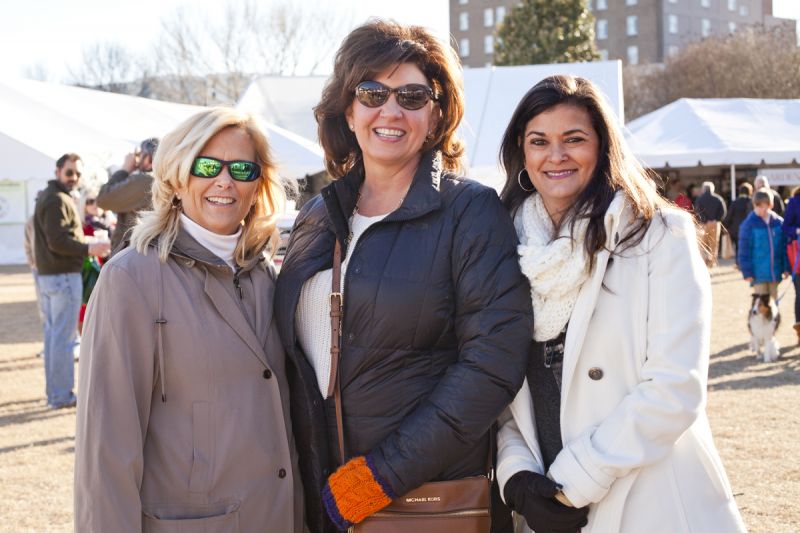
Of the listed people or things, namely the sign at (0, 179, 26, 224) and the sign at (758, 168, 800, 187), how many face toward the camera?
2

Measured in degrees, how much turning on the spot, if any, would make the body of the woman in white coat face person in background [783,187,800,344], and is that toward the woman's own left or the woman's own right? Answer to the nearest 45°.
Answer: approximately 135° to the woman's own right

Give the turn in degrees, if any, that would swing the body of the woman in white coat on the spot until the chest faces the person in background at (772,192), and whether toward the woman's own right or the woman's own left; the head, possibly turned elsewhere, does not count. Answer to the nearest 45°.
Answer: approximately 135° to the woman's own right

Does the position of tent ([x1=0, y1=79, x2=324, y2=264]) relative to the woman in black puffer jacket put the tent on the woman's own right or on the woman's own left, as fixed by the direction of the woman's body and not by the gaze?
on the woman's own right

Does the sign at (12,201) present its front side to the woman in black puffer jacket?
yes

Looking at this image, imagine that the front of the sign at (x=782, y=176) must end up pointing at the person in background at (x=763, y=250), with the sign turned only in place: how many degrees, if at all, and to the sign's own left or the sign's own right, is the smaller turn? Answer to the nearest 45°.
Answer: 0° — it already faces them

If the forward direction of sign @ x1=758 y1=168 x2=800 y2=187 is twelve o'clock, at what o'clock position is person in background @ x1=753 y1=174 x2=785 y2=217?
The person in background is roughly at 12 o'clock from the sign.

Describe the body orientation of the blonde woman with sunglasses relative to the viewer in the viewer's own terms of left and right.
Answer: facing the viewer and to the right of the viewer

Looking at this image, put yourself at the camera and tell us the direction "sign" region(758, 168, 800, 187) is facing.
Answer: facing the viewer

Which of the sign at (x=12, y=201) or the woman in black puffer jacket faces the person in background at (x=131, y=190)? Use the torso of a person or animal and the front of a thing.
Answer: the sign

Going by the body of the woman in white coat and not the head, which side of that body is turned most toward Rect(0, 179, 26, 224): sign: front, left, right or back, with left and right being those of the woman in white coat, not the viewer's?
right

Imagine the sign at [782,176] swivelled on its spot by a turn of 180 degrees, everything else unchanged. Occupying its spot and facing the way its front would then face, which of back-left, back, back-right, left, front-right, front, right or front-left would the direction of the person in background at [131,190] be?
back

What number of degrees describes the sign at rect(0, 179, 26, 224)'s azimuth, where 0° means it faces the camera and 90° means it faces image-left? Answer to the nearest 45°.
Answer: approximately 0°

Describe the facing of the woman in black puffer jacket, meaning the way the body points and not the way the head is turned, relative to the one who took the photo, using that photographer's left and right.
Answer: facing the viewer and to the left of the viewer

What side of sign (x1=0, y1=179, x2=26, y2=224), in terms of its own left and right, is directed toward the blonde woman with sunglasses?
front

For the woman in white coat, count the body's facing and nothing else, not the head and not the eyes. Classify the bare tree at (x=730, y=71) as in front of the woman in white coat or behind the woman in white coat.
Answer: behind
